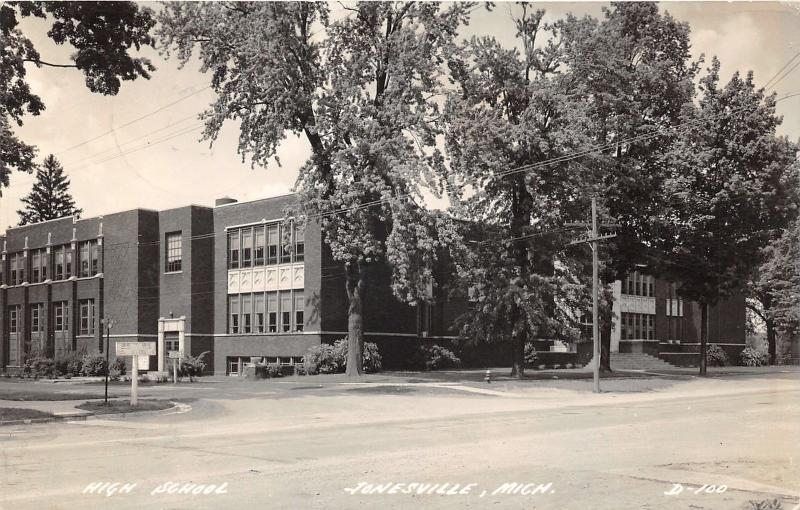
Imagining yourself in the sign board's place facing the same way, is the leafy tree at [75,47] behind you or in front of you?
in front

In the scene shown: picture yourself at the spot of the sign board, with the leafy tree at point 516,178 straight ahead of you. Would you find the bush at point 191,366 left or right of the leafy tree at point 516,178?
left

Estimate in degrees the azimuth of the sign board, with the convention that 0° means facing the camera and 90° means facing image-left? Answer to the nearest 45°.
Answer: approximately 0°

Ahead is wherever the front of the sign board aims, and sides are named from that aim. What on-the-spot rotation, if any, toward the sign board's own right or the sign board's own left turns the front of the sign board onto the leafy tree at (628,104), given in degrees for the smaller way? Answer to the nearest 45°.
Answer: approximately 135° to the sign board's own left

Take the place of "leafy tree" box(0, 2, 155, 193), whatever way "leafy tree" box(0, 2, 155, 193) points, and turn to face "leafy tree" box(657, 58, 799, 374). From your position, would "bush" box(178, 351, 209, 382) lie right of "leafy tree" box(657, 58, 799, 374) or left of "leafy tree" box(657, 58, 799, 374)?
left

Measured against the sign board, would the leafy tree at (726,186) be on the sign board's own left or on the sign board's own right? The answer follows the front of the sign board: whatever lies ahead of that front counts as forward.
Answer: on the sign board's own left

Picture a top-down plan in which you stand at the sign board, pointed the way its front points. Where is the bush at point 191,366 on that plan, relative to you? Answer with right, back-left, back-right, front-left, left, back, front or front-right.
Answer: back

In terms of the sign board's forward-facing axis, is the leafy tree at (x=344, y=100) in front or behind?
behind

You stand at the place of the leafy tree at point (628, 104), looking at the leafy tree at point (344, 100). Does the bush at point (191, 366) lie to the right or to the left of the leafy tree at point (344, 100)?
right
